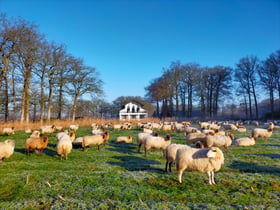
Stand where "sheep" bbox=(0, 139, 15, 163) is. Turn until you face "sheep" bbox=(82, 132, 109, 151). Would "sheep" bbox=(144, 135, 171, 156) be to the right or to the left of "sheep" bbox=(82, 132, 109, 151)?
right

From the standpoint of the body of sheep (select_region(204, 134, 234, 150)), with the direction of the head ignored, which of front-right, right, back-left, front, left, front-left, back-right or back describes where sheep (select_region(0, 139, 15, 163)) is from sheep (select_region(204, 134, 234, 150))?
back-right

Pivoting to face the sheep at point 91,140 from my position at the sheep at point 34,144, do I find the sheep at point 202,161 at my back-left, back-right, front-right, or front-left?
front-right

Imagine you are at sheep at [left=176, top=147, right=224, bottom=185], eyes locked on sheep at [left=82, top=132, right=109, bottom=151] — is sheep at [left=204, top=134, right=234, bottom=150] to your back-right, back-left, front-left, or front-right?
front-right
